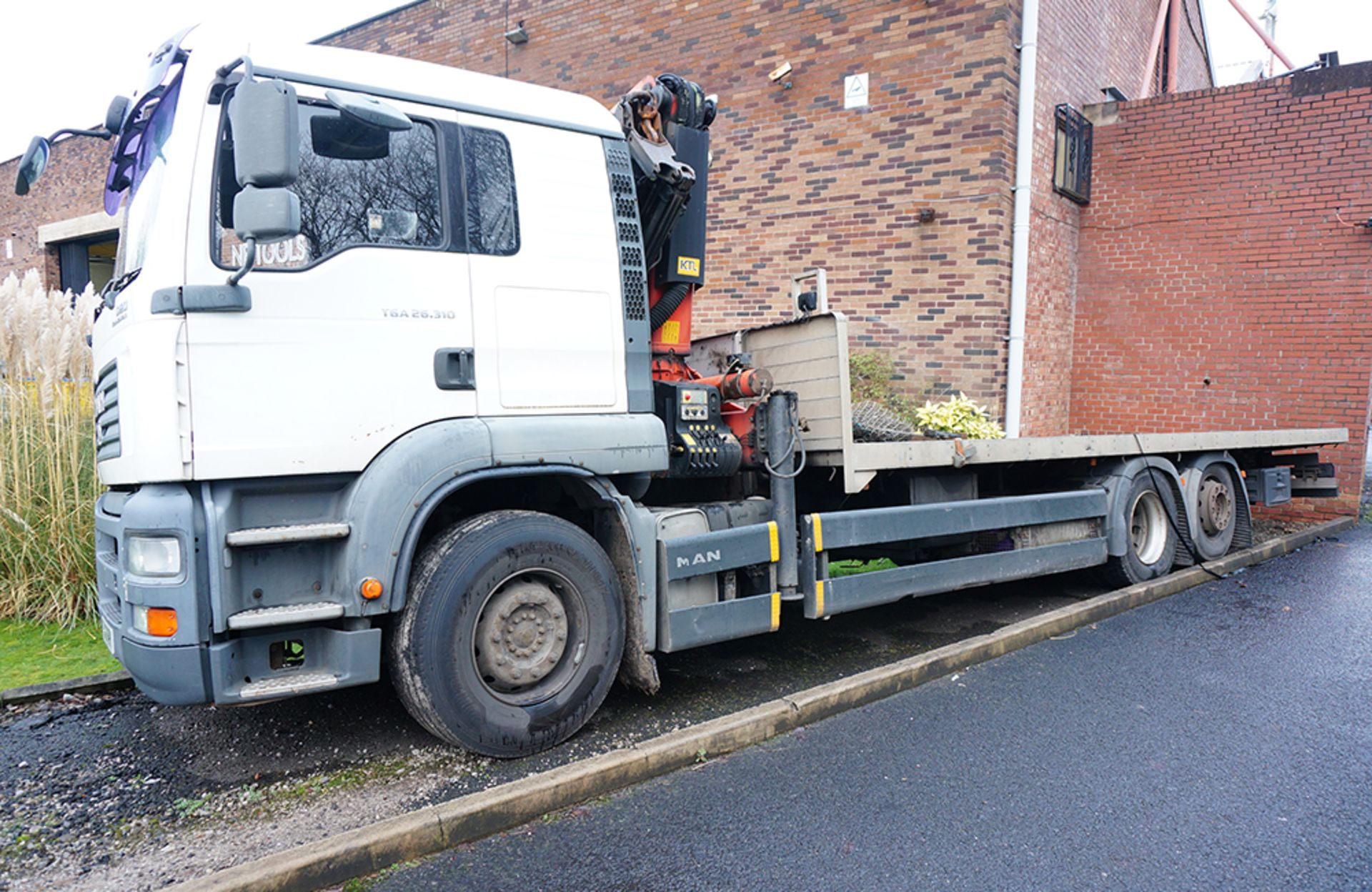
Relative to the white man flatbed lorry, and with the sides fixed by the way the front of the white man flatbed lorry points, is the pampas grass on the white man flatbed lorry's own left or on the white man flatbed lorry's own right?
on the white man flatbed lorry's own right

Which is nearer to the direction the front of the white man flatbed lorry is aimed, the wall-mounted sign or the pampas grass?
the pampas grass

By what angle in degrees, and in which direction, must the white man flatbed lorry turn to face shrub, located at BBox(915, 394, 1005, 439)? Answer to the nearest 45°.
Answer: approximately 180°

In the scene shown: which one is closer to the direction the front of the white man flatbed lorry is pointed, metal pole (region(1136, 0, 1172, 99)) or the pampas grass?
the pampas grass

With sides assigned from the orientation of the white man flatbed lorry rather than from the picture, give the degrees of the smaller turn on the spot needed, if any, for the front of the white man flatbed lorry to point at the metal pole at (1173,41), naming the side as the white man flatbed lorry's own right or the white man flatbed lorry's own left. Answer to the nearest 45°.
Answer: approximately 180°

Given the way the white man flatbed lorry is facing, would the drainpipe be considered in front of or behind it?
behind

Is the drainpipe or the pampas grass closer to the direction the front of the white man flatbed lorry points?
the pampas grass

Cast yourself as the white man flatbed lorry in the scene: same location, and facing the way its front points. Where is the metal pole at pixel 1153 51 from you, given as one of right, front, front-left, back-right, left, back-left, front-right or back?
back

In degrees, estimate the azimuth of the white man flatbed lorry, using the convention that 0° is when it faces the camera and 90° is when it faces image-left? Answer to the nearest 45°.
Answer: approximately 45°
